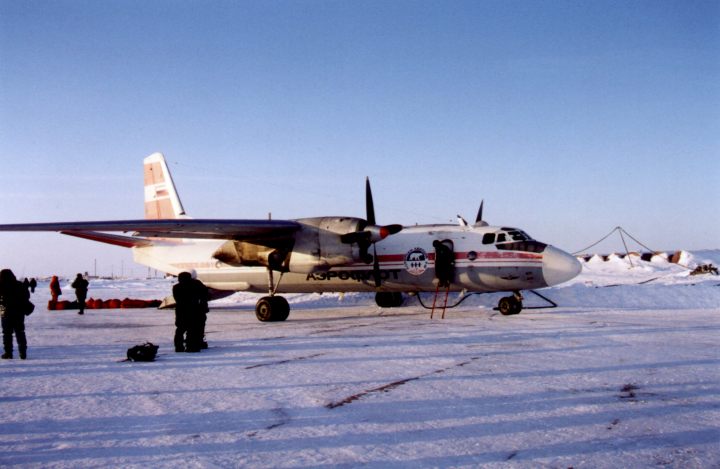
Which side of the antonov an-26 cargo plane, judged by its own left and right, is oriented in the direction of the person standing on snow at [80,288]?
back

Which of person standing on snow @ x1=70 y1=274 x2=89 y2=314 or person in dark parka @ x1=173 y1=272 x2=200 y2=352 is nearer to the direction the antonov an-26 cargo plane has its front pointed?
the person in dark parka

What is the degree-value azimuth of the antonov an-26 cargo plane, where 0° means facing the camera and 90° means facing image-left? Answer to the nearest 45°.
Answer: approximately 315°
